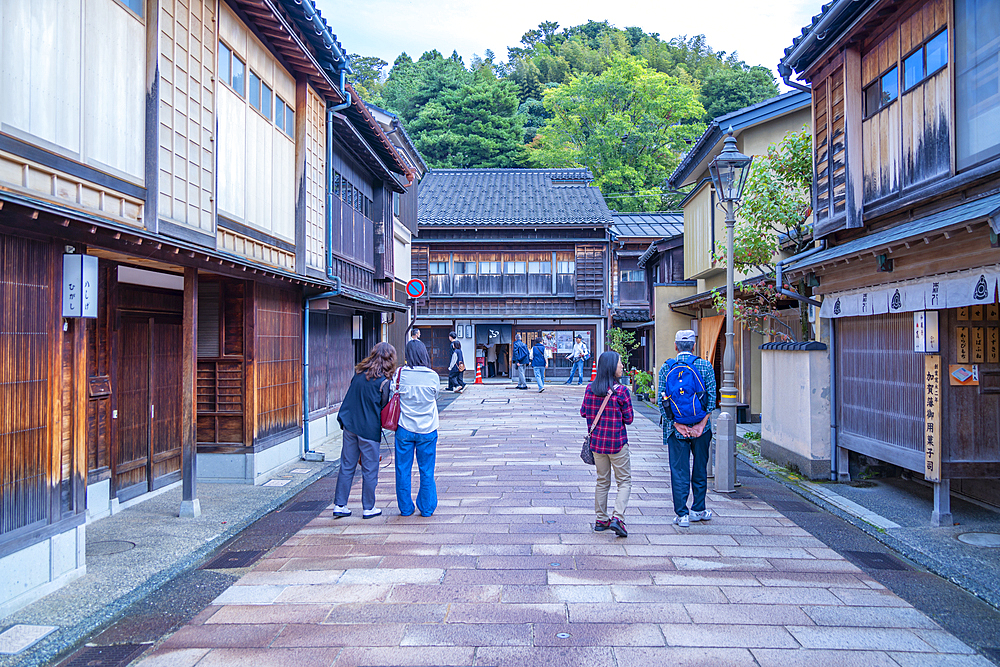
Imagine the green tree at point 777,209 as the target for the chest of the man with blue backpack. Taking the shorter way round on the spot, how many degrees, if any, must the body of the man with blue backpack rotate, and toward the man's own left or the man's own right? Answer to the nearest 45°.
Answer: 0° — they already face it

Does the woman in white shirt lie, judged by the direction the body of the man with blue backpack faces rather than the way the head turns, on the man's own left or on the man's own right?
on the man's own left

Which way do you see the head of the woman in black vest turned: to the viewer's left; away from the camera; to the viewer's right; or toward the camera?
away from the camera

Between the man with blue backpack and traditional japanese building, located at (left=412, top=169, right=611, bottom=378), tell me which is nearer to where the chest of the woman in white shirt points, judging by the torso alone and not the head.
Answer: the traditional japanese building

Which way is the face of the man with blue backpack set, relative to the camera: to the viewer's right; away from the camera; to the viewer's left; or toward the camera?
away from the camera

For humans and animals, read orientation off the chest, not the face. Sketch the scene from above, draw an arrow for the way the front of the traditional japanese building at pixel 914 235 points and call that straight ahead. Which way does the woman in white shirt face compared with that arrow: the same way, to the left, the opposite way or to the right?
to the right

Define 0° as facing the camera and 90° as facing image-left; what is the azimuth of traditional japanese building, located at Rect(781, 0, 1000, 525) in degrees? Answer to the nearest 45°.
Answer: approximately 45°

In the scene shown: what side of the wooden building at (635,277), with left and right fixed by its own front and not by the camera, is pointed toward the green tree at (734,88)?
back

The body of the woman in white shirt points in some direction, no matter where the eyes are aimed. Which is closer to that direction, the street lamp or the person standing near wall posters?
the person standing near wall posters

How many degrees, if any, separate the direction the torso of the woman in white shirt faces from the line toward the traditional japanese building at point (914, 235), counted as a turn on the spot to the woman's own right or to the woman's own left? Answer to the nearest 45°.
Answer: approximately 90° to the woman's own right

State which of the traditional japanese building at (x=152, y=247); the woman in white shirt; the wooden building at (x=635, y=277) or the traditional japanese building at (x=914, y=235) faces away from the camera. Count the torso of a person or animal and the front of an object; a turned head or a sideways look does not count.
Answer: the woman in white shirt

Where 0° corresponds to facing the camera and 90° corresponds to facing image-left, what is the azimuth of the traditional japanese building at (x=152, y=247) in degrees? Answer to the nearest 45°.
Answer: approximately 315°
